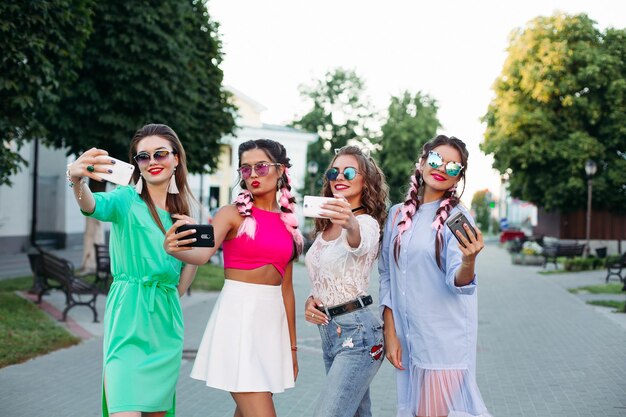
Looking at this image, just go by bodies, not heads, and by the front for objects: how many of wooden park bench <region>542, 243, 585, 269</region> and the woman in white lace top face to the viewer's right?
0

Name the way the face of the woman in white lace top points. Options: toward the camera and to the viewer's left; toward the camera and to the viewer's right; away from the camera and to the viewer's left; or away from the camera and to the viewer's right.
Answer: toward the camera and to the viewer's left

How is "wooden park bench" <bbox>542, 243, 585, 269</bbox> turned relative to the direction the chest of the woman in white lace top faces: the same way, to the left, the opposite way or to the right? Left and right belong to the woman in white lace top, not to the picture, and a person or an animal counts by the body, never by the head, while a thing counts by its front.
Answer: to the right

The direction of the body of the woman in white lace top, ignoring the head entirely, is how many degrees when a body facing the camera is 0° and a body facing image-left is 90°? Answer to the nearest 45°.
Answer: approximately 45°

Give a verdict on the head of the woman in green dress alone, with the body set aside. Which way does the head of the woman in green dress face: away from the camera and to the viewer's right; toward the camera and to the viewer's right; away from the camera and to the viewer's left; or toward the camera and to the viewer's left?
toward the camera and to the viewer's left

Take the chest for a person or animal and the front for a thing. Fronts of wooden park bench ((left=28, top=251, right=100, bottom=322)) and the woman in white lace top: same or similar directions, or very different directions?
very different directions

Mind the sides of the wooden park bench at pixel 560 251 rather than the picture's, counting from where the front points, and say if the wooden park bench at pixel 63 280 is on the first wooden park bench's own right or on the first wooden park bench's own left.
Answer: on the first wooden park bench's own left

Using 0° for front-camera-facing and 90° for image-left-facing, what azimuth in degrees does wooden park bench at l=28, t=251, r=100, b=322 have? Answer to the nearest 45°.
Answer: approximately 225°

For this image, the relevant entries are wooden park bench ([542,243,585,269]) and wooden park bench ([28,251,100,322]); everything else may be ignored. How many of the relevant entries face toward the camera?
0
